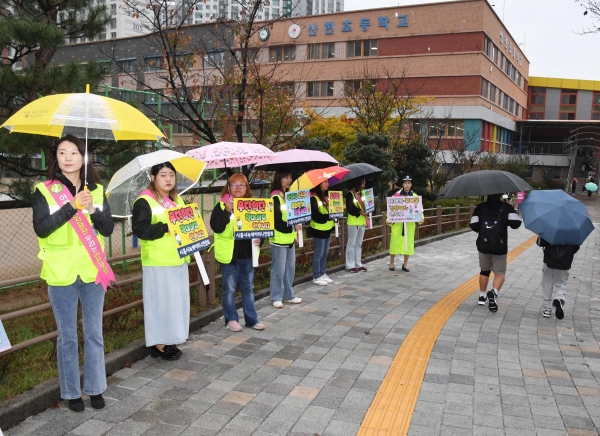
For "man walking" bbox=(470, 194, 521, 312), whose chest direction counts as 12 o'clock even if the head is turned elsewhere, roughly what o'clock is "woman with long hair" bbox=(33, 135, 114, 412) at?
The woman with long hair is roughly at 7 o'clock from the man walking.

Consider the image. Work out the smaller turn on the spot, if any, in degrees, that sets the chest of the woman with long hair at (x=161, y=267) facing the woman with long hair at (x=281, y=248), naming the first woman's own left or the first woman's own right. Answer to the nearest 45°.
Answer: approximately 90° to the first woman's own left

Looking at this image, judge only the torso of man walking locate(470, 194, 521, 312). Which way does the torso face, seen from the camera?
away from the camera

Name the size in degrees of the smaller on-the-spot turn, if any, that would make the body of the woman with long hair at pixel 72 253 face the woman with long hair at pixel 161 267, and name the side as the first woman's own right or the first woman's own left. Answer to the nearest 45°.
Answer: approximately 135° to the first woman's own left

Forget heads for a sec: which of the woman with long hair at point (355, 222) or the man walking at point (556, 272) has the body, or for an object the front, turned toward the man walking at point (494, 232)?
the woman with long hair

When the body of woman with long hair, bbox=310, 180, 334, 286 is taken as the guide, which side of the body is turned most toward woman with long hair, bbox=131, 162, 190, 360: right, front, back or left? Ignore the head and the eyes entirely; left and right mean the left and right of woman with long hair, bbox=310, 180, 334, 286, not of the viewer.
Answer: right

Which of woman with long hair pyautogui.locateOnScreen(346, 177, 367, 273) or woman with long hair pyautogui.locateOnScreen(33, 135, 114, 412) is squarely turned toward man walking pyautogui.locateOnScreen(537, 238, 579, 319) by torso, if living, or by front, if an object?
woman with long hair pyautogui.locateOnScreen(346, 177, 367, 273)

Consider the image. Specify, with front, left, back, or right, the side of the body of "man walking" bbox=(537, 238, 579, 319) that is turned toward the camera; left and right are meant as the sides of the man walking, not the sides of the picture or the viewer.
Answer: back

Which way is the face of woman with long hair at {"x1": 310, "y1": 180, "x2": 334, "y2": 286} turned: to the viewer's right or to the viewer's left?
to the viewer's right
